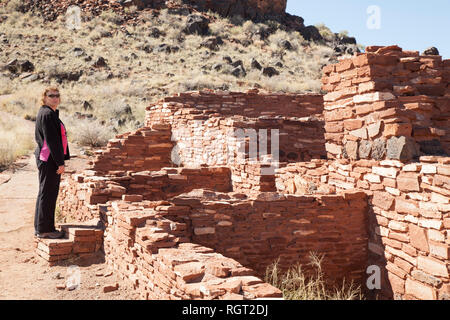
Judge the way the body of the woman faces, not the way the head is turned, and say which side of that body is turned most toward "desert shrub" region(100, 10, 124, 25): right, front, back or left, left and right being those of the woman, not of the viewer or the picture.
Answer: left

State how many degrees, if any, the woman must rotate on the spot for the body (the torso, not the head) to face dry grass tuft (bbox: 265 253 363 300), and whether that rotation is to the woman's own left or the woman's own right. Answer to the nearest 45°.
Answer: approximately 45° to the woman's own right

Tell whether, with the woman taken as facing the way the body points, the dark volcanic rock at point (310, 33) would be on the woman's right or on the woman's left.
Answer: on the woman's left

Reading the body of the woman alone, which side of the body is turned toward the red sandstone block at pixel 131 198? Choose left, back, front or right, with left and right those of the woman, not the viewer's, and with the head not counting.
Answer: front

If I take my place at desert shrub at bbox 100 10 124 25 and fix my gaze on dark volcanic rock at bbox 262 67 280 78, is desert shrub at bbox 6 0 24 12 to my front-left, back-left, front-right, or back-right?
back-right

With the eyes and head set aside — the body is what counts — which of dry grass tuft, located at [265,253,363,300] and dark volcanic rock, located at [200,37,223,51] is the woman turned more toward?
the dry grass tuft

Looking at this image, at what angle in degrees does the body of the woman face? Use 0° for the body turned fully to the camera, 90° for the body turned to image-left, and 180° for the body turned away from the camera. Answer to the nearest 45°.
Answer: approximately 270°

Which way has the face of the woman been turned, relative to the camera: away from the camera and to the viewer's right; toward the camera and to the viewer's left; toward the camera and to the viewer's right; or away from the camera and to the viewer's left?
toward the camera and to the viewer's right

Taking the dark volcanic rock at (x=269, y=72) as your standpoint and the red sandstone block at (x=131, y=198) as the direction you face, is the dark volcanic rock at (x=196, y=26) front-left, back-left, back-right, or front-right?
back-right

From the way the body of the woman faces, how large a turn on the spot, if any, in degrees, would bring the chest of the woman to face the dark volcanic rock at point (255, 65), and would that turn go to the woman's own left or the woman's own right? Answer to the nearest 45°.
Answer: approximately 45° to the woman's own left

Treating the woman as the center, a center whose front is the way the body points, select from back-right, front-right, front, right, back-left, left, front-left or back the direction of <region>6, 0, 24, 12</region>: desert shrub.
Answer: left
